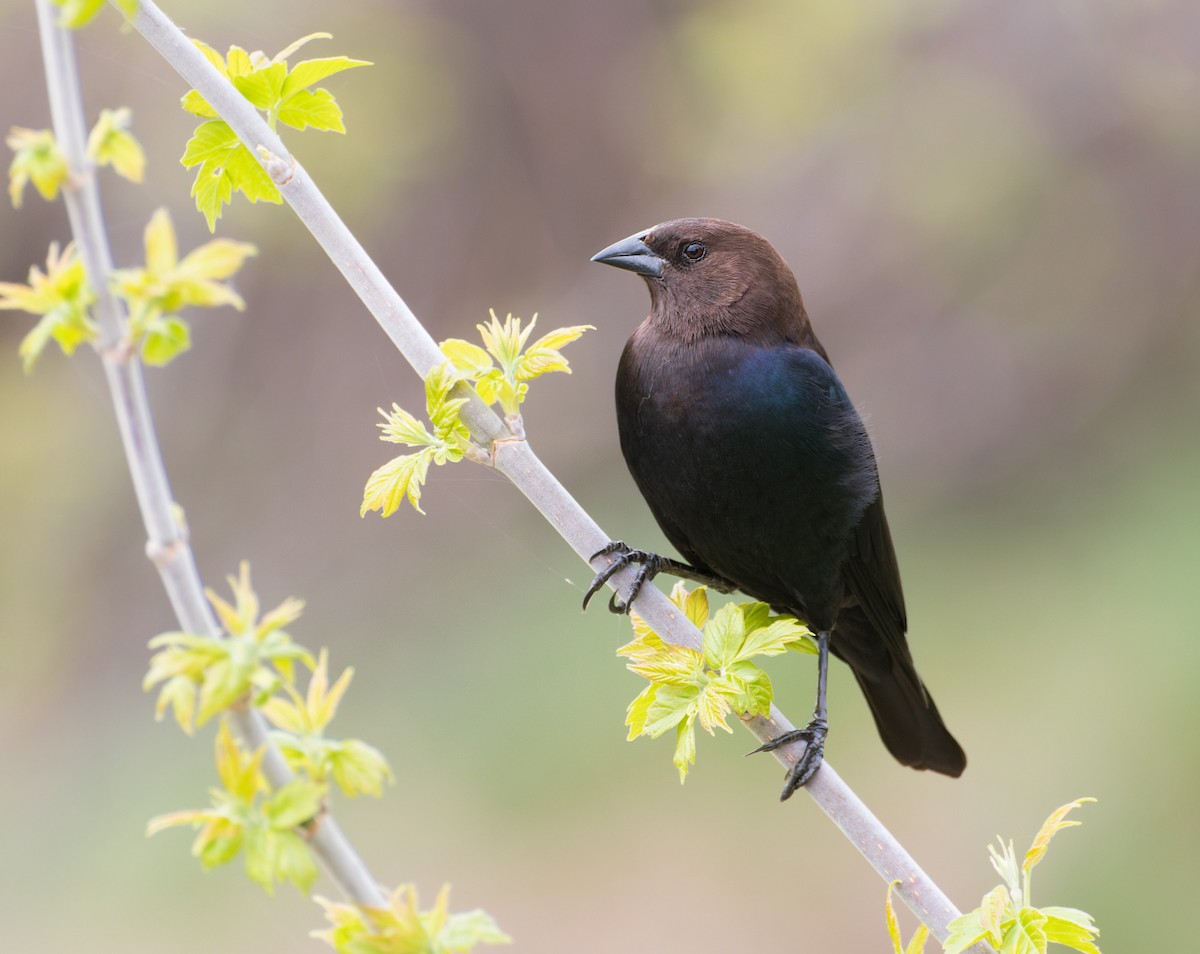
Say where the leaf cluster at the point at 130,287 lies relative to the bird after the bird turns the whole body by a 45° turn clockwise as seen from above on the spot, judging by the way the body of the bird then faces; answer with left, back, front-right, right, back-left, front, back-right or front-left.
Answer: front

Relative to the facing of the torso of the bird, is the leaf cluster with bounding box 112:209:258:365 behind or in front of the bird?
in front

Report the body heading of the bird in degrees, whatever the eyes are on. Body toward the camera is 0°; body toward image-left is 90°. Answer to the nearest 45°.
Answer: approximately 45°

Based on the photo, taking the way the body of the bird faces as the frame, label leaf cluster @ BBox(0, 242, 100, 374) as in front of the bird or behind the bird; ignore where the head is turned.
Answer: in front

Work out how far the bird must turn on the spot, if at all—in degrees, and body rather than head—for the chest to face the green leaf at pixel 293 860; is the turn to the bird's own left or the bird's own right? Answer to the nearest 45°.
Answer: approximately 45° to the bird's own right
